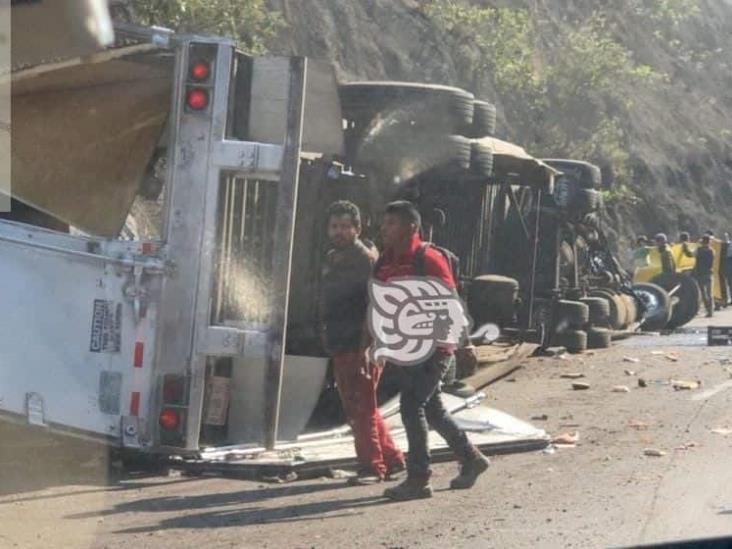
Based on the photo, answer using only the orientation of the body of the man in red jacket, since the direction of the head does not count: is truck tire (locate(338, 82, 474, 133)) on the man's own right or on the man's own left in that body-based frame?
on the man's own right

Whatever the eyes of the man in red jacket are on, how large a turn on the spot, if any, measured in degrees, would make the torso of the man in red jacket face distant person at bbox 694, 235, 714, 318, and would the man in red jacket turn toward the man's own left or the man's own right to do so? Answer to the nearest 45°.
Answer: approximately 135° to the man's own right

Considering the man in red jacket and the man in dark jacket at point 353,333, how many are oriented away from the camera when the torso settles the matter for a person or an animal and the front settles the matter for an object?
0

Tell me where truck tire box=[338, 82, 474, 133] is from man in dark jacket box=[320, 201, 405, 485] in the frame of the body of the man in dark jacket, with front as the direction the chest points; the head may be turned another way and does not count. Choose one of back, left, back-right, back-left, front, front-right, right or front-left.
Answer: back-right

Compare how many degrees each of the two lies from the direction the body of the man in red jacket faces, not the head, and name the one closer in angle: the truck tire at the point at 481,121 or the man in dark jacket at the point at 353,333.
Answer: the man in dark jacket

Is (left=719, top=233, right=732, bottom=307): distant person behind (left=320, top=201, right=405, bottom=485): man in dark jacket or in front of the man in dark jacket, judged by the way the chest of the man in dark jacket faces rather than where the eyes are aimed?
behind

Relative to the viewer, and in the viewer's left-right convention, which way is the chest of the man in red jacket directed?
facing the viewer and to the left of the viewer

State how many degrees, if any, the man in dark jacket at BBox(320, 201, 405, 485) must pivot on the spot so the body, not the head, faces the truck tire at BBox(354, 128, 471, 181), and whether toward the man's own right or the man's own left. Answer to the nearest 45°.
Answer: approximately 135° to the man's own right
